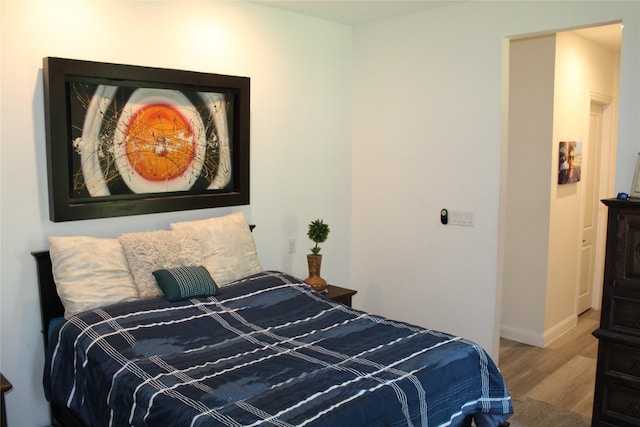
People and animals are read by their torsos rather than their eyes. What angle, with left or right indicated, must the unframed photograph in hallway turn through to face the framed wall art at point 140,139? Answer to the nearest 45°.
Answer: approximately 90° to its right

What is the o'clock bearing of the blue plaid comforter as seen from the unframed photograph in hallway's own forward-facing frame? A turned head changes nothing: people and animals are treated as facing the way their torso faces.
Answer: The blue plaid comforter is roughly at 2 o'clock from the unframed photograph in hallway.

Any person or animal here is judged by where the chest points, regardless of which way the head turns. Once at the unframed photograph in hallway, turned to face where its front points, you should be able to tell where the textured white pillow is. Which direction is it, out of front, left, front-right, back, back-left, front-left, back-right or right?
right

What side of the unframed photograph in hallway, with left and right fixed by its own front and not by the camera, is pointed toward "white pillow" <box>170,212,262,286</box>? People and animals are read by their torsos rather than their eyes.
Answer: right

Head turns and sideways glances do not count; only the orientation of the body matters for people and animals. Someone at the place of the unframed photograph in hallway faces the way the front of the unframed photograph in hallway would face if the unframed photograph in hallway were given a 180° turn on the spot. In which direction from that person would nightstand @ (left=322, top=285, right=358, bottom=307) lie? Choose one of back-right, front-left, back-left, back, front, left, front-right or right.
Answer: left

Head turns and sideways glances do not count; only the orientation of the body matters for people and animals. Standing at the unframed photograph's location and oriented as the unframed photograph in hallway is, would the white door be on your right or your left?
on your left

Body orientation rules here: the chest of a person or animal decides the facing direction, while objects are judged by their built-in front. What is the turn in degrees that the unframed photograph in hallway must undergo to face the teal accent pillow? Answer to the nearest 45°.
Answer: approximately 90° to its right

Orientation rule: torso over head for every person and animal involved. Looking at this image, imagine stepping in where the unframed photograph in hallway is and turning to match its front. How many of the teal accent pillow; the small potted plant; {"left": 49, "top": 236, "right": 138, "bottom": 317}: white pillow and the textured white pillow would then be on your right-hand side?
4

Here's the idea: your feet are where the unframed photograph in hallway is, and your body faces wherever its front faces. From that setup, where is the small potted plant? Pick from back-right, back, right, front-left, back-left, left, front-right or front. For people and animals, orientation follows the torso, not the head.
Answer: right

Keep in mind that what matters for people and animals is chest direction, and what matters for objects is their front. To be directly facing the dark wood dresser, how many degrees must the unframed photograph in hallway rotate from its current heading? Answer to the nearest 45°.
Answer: approximately 45° to its right

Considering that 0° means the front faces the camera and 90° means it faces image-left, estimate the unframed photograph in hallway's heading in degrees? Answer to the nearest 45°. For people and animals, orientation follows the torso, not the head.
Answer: approximately 315°
